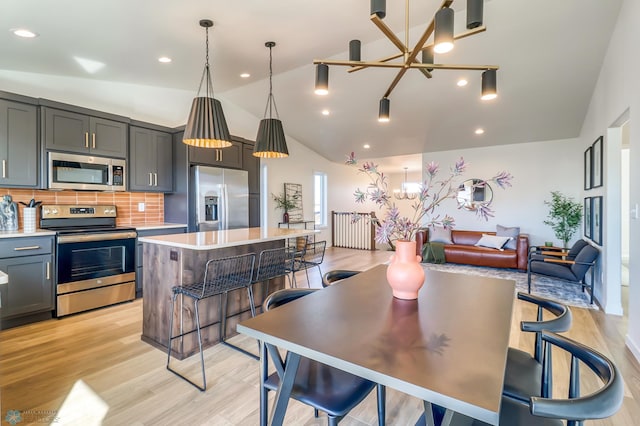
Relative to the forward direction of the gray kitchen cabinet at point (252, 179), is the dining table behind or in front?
in front

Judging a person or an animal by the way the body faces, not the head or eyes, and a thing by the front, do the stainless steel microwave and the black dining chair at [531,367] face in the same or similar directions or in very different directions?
very different directions

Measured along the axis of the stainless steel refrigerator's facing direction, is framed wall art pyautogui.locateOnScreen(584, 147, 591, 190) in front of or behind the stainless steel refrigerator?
in front

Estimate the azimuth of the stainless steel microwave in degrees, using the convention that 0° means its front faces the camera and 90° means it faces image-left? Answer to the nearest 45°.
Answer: approximately 0°

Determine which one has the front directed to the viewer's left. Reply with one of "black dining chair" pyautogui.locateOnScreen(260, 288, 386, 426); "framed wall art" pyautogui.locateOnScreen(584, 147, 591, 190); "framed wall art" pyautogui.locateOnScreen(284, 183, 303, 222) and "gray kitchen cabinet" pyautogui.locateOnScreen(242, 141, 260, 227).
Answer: "framed wall art" pyautogui.locateOnScreen(584, 147, 591, 190)

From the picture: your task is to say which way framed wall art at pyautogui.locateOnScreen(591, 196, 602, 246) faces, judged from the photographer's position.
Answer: facing to the left of the viewer

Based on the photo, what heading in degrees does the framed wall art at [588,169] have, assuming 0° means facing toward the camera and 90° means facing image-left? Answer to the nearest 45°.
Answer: approximately 90°

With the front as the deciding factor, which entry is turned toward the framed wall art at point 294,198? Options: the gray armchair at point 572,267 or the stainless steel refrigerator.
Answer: the gray armchair

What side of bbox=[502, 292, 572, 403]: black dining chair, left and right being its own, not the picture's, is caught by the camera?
left

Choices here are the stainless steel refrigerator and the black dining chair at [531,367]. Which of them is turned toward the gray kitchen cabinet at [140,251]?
the black dining chair

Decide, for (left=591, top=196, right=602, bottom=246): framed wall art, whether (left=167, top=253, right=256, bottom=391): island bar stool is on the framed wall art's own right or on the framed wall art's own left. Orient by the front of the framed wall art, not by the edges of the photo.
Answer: on the framed wall art's own left
